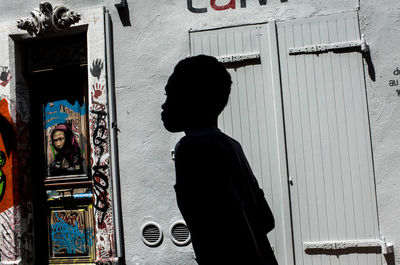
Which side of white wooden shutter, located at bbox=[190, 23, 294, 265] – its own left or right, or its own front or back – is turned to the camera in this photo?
front

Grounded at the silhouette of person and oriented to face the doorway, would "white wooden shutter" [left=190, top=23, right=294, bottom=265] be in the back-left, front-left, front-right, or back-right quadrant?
front-right

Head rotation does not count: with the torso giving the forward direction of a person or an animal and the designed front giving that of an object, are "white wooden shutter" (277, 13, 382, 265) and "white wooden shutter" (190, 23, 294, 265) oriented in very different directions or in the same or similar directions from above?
same or similar directions

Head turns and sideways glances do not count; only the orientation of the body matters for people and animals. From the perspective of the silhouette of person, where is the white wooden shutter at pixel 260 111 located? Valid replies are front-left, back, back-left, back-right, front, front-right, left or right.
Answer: right

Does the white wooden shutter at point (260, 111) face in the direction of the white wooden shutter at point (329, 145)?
no

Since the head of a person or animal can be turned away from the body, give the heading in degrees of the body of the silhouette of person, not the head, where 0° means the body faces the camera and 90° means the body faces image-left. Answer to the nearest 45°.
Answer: approximately 90°

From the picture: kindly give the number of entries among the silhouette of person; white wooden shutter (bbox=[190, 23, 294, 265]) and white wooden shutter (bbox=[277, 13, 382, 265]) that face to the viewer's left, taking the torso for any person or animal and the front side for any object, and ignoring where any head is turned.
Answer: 1

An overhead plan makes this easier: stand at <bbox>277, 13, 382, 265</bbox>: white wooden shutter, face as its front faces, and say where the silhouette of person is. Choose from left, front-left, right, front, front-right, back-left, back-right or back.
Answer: front

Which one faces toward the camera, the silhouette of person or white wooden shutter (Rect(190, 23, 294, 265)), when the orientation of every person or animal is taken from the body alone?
the white wooden shutter

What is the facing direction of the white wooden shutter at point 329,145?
toward the camera

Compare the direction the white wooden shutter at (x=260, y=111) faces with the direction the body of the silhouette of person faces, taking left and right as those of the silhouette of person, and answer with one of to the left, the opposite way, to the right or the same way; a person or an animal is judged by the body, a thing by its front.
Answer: to the left

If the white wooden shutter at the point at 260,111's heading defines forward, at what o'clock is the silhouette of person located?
The silhouette of person is roughly at 12 o'clock from the white wooden shutter.
